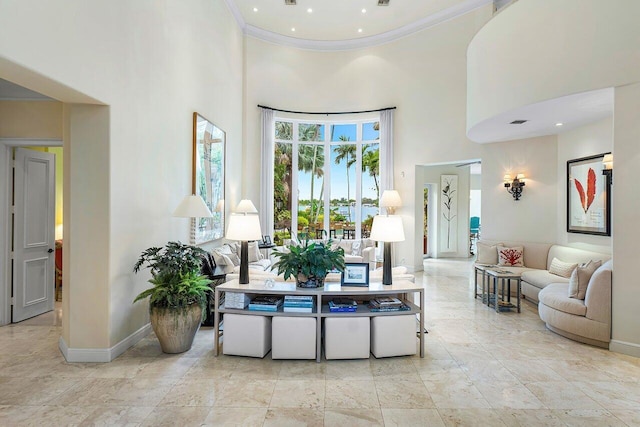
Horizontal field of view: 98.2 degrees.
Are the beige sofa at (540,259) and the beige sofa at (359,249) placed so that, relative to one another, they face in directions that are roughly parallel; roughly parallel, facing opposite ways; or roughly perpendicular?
roughly perpendicular

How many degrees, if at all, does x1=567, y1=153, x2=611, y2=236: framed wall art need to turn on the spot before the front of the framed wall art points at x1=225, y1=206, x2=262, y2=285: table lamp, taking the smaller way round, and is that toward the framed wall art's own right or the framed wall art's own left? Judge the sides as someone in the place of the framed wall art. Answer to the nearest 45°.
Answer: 0° — it already faces it

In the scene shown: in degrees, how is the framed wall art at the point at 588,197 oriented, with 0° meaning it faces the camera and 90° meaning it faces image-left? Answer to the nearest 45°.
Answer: approximately 45°

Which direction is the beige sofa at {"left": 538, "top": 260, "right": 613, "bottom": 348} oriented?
to the viewer's left

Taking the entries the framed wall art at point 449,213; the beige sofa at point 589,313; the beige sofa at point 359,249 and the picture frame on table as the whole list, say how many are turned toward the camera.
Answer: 3

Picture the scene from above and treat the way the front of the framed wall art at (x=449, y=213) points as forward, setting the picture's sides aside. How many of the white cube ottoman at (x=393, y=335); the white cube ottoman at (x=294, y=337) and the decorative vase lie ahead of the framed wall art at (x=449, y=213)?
3

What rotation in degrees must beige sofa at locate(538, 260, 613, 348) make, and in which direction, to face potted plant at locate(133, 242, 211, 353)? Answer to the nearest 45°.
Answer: approximately 45° to its left

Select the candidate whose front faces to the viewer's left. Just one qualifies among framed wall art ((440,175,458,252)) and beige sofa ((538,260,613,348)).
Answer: the beige sofa
